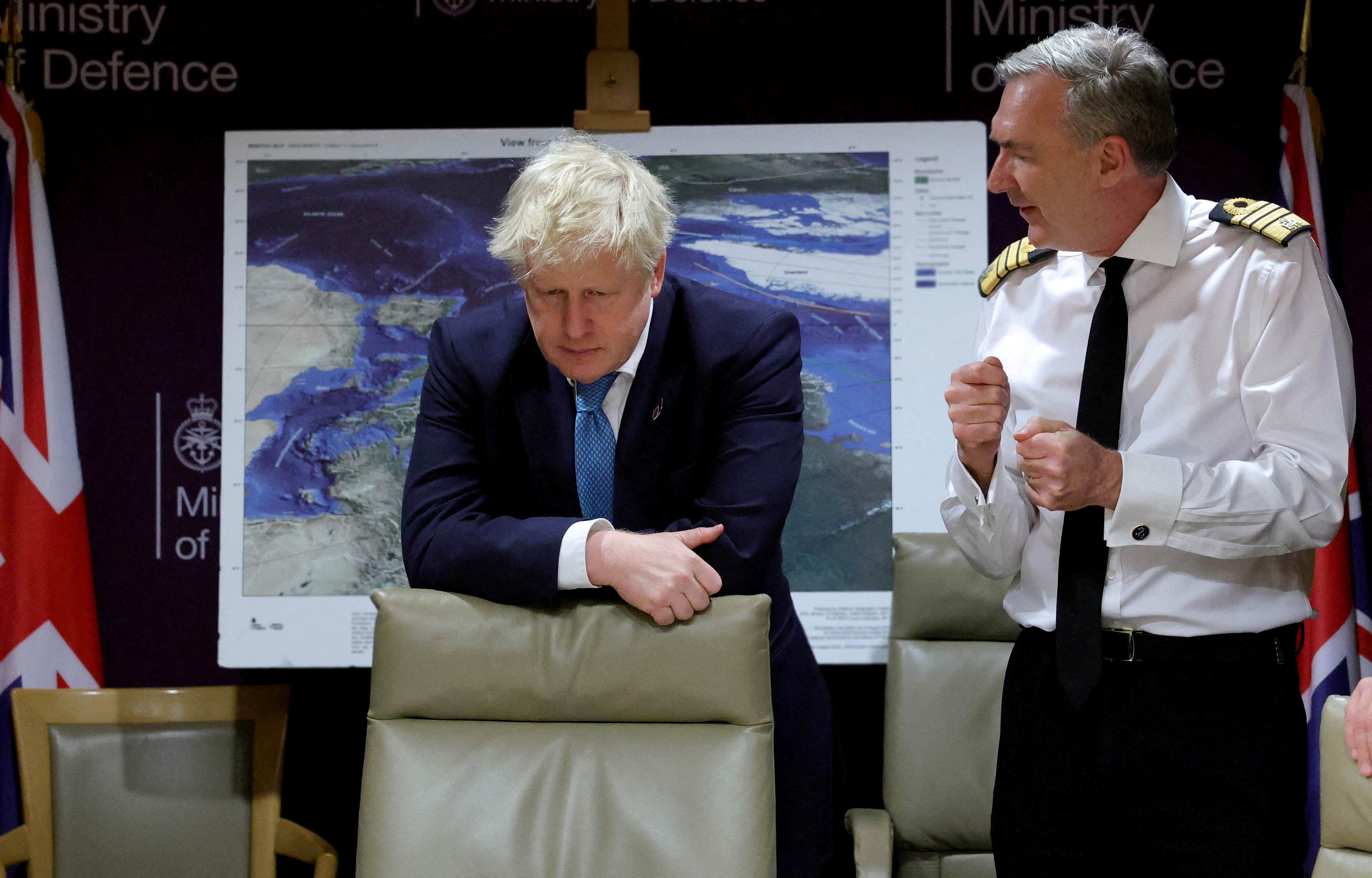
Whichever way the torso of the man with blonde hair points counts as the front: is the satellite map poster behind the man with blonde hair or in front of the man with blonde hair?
behind

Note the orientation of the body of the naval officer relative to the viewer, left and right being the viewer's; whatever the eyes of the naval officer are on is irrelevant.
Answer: facing the viewer and to the left of the viewer

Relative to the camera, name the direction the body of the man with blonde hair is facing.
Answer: toward the camera

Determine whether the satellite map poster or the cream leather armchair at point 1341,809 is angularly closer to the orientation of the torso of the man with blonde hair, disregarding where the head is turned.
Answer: the cream leather armchair

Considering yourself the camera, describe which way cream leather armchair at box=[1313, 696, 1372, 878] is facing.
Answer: facing the viewer

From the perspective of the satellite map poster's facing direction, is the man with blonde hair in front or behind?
in front

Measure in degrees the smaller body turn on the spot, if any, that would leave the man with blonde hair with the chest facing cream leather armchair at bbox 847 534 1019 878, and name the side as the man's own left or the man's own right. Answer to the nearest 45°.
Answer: approximately 135° to the man's own left

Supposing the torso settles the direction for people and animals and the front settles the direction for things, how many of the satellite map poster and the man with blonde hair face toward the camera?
2

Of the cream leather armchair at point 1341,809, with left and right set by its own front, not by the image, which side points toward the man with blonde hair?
right

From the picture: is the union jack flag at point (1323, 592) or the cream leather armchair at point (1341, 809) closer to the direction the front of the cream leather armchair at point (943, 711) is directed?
the cream leather armchair

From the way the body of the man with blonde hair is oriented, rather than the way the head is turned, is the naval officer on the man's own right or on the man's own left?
on the man's own left

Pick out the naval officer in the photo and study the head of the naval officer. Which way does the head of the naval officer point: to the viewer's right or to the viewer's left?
to the viewer's left

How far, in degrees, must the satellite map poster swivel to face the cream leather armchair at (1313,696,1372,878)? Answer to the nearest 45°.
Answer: approximately 45° to its left

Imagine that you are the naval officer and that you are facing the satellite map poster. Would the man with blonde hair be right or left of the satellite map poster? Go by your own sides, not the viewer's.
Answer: left

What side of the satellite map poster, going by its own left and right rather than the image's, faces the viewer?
front

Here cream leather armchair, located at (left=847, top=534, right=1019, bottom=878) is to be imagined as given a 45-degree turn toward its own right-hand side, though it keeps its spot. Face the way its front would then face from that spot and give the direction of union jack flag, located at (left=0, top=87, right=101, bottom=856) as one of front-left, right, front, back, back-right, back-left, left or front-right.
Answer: front-right

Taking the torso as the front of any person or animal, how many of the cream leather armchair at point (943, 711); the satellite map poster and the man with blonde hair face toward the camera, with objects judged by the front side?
3
